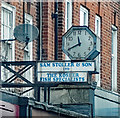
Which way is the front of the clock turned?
toward the camera

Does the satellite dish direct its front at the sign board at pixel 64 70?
no

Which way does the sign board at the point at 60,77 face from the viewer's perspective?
toward the camera

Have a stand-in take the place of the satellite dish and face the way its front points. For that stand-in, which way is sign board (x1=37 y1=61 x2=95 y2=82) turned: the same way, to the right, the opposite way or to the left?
the same way

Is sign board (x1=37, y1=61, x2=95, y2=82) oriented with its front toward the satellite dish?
no

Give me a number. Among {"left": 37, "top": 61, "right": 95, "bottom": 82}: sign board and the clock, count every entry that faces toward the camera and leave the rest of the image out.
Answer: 2

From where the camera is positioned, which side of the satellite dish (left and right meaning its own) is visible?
front

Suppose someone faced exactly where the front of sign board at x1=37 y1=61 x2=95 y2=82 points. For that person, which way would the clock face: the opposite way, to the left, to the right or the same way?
the same way

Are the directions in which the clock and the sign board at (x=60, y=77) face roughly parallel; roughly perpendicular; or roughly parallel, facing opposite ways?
roughly parallel
